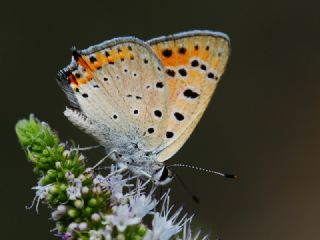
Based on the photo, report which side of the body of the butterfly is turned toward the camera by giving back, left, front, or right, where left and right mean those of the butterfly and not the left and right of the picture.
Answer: right
